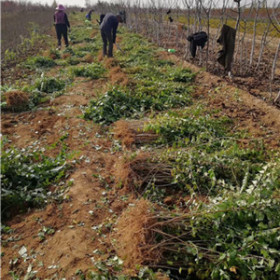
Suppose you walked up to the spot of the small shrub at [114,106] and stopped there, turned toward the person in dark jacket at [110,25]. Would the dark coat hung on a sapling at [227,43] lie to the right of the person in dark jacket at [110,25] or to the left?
right

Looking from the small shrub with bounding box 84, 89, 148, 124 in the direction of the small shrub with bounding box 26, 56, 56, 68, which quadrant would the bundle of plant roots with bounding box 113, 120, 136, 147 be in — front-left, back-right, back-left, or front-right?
back-left

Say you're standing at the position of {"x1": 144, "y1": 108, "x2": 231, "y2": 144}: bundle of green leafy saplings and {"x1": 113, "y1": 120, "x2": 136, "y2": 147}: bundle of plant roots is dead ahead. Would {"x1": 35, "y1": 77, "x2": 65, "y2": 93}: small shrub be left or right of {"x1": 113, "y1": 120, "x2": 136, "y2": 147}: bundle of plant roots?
right

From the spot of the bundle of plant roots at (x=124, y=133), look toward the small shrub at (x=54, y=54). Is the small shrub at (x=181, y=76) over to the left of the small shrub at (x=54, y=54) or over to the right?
right

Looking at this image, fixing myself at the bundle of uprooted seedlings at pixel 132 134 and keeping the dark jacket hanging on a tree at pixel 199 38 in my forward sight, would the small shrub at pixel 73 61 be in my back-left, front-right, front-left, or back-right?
front-left

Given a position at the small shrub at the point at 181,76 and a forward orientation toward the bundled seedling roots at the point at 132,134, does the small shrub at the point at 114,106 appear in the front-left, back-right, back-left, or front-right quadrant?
front-right
